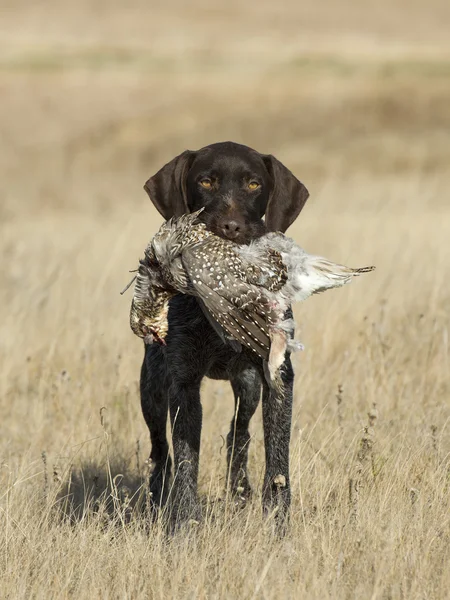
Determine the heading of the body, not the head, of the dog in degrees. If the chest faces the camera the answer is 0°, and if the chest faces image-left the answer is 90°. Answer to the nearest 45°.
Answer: approximately 0°
